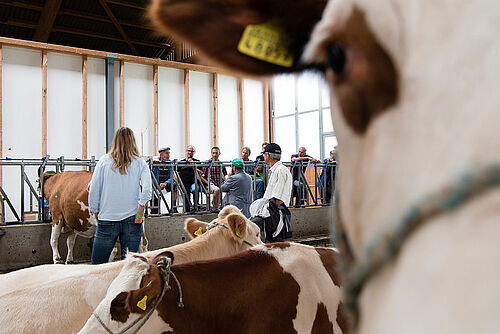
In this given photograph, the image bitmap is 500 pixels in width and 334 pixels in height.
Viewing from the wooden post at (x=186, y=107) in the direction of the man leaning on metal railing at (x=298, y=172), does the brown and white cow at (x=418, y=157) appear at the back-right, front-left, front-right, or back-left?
front-right

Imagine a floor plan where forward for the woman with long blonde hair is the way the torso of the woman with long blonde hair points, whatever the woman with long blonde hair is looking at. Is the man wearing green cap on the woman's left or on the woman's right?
on the woman's right

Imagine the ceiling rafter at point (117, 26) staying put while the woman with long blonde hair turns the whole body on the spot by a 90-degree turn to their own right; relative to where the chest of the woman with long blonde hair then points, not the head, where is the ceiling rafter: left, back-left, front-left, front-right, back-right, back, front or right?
left

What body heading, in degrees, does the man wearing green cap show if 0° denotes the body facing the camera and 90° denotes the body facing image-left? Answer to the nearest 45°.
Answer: approximately 135°

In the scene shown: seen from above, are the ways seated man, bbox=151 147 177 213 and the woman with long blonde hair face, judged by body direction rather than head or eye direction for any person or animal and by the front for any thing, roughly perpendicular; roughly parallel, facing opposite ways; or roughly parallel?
roughly parallel, facing opposite ways

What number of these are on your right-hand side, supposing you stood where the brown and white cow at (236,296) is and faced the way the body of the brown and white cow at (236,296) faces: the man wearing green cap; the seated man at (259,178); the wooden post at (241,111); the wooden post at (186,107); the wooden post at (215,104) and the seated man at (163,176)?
6

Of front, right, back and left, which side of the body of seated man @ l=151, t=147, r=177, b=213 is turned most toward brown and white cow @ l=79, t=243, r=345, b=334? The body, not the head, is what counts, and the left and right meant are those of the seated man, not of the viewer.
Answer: front

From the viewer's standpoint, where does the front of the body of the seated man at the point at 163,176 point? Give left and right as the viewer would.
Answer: facing the viewer

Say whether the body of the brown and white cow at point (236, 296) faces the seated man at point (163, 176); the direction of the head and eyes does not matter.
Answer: no

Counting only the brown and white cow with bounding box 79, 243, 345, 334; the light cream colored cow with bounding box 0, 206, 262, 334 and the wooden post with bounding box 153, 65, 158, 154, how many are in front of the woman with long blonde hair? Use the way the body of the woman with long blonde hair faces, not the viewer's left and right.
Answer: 1

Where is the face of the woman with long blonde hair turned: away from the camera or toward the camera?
away from the camera

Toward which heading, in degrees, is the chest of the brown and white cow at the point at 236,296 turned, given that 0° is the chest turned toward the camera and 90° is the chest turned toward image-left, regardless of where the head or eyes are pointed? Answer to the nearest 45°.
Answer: approximately 90°

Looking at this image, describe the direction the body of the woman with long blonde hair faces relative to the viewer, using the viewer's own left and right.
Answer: facing away from the viewer
